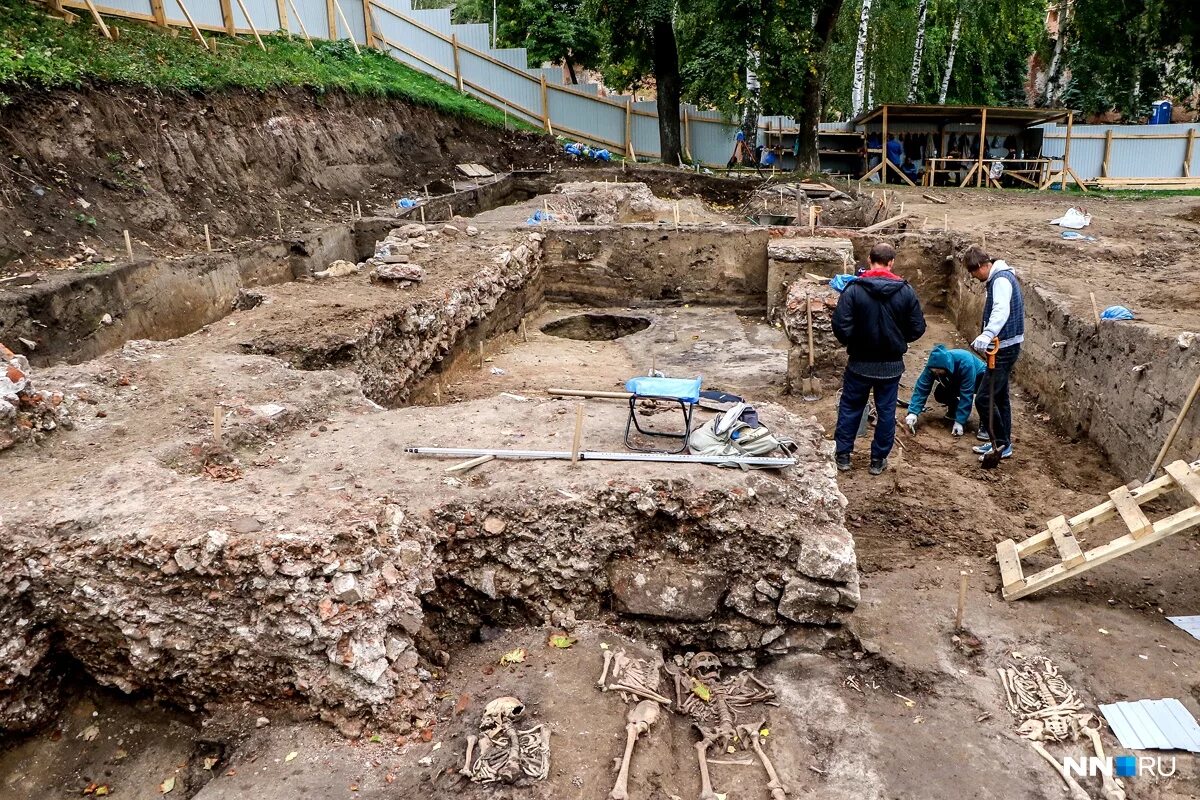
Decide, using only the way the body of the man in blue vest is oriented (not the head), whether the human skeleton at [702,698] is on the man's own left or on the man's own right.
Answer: on the man's own left

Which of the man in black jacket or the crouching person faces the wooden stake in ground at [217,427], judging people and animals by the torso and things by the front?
the crouching person

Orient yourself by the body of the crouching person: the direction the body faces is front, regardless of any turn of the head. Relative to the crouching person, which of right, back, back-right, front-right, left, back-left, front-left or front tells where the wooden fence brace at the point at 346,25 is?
right

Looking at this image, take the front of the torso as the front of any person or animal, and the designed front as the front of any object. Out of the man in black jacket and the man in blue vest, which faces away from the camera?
the man in black jacket

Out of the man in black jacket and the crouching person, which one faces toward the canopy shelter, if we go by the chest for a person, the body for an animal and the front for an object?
the man in black jacket

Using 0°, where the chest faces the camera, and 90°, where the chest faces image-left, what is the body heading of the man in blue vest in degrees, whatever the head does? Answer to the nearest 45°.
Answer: approximately 90°

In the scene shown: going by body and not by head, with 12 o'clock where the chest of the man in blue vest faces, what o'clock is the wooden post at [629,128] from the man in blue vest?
The wooden post is roughly at 2 o'clock from the man in blue vest.

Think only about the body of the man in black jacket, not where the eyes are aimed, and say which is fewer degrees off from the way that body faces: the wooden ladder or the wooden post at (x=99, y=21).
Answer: the wooden post

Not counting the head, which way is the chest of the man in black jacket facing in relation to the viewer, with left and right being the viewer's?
facing away from the viewer

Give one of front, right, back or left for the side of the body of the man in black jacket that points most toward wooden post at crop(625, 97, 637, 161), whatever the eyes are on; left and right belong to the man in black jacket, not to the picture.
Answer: front

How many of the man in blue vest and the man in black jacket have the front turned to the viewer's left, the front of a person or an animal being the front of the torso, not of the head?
1

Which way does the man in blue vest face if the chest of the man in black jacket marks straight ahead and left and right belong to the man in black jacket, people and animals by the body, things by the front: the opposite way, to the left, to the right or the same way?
to the left

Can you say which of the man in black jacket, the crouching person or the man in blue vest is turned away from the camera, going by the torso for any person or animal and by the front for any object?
the man in black jacket

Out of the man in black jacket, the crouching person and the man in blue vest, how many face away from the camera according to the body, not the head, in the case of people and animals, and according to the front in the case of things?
1

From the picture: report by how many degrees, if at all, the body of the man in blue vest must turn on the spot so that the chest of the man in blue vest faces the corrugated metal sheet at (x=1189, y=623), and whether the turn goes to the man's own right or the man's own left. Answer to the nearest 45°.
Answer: approximately 135° to the man's own left

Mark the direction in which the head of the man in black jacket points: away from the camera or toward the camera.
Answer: away from the camera

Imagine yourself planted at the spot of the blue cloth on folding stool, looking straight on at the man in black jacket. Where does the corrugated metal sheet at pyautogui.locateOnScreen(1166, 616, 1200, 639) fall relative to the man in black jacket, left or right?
right

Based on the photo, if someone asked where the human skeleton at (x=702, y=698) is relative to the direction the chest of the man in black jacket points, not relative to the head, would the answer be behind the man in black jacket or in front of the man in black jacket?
behind
